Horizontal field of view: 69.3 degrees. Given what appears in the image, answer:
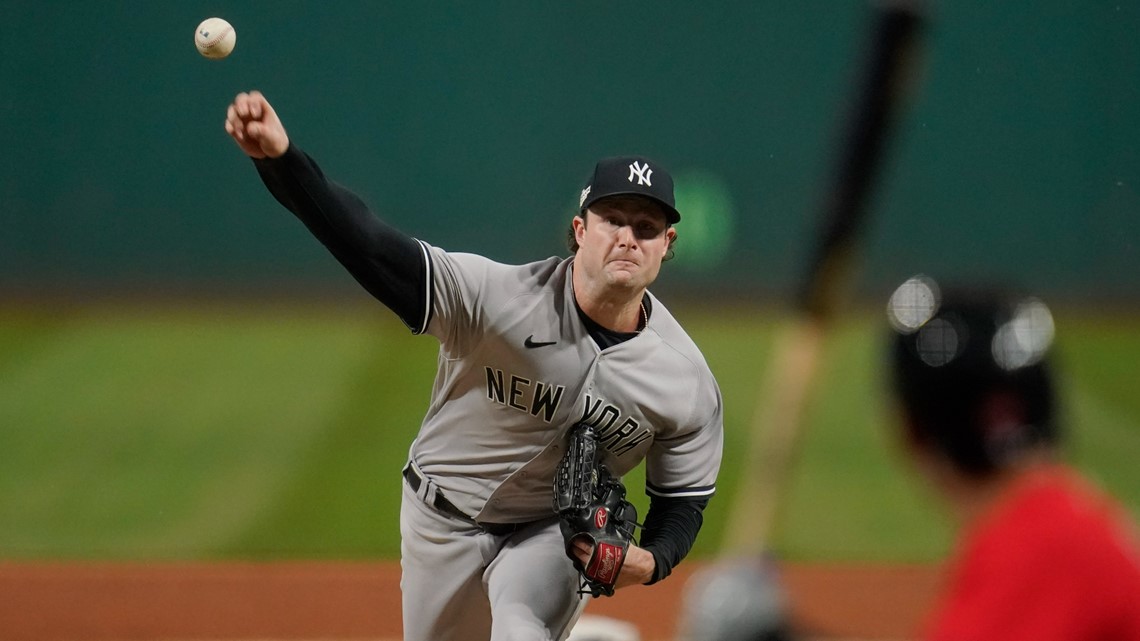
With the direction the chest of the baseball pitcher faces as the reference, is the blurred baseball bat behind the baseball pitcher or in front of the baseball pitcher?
in front

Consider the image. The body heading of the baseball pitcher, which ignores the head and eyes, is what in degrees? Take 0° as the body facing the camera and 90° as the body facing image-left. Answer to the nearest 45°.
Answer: approximately 0°

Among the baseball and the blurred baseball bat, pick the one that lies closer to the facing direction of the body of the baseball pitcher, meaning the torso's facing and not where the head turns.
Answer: the blurred baseball bat

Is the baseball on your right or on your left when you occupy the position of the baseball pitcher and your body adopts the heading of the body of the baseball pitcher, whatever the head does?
on your right
